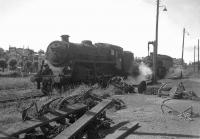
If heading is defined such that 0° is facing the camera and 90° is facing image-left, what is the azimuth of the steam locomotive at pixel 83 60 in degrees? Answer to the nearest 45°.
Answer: approximately 45°
